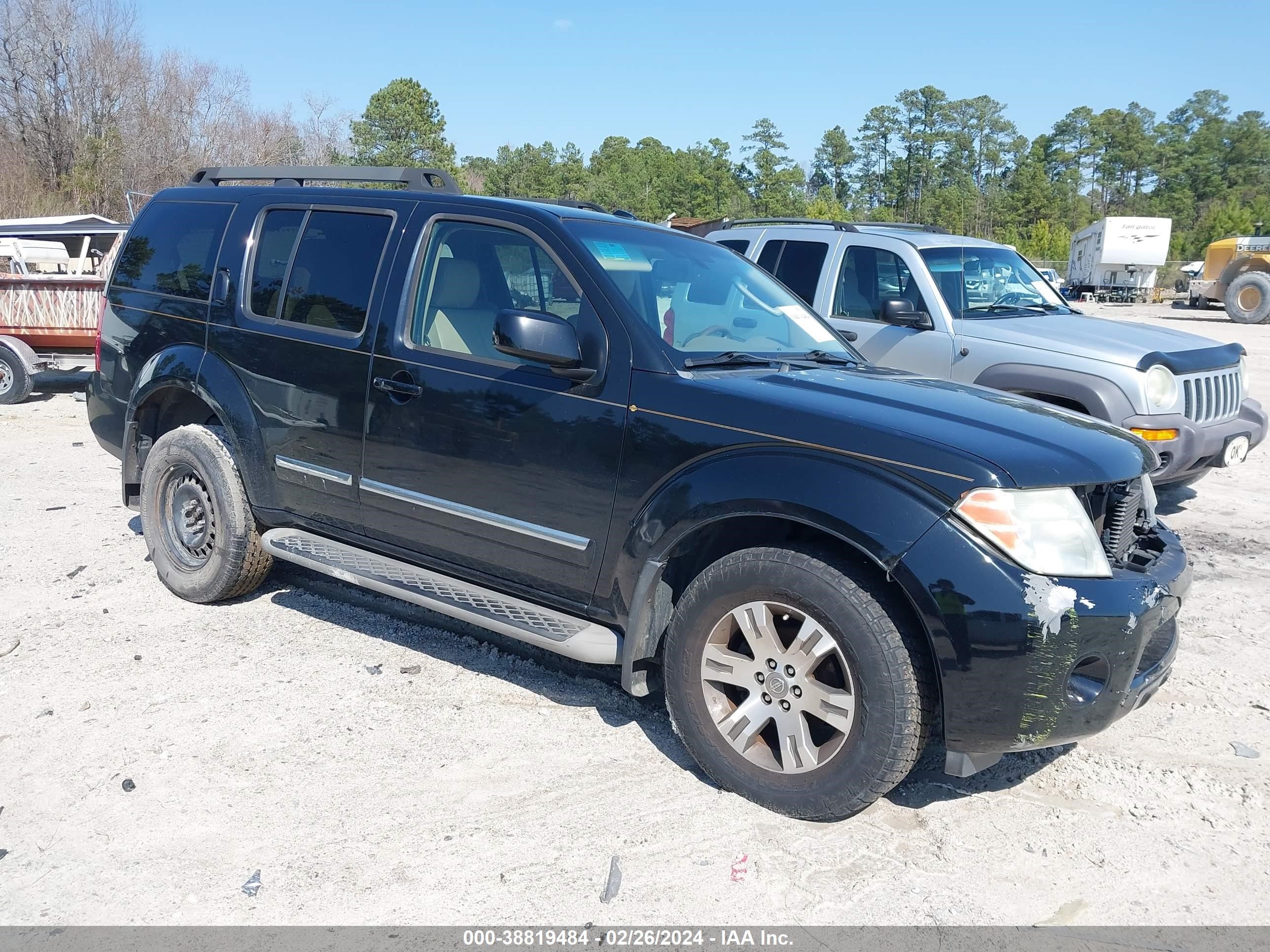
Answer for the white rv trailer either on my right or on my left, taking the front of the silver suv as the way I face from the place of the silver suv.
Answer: on my left

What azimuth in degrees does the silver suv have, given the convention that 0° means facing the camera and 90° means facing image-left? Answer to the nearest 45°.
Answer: approximately 315°

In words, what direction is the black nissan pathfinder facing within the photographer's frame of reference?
facing the viewer and to the right of the viewer

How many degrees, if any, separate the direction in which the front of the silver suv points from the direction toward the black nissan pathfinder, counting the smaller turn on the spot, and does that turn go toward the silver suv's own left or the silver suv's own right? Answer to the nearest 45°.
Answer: approximately 45° to the silver suv's own right

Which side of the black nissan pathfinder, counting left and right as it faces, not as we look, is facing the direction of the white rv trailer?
left

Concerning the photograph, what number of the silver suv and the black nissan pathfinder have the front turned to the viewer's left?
0

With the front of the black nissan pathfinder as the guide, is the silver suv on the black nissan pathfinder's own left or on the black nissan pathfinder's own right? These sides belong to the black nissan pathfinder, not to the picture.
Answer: on the black nissan pathfinder's own left

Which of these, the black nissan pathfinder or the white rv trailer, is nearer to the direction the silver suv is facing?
the black nissan pathfinder
